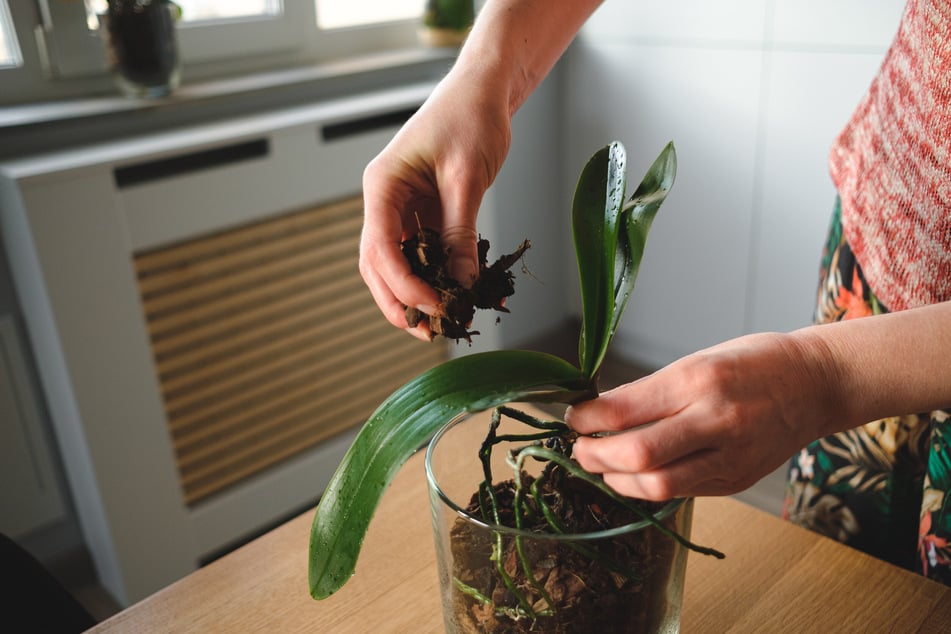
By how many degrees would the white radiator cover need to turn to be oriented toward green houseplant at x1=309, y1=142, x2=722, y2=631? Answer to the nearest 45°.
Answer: approximately 45° to its right

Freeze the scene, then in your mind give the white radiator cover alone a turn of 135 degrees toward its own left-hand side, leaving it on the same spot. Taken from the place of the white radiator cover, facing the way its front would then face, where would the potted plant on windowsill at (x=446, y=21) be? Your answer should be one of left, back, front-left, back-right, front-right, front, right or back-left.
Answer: front-right

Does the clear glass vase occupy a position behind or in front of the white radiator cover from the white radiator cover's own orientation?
in front

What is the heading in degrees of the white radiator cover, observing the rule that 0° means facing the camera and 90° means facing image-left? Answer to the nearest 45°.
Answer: approximately 315°

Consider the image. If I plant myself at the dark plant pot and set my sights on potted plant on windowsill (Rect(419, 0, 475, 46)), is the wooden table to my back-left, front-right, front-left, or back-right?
back-right
